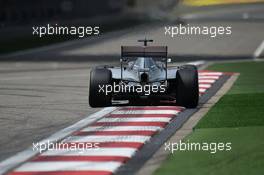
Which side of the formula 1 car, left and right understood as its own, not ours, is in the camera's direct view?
back
